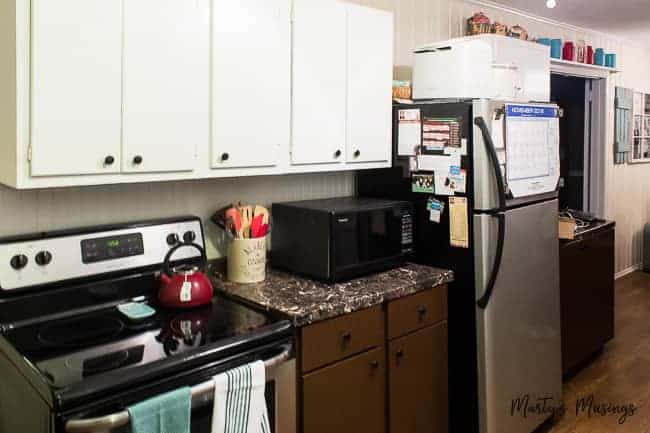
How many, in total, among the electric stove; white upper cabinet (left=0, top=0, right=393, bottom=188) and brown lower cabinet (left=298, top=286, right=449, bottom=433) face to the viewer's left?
0

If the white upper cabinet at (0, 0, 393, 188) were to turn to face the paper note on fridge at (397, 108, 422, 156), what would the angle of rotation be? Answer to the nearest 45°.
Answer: approximately 90° to its left

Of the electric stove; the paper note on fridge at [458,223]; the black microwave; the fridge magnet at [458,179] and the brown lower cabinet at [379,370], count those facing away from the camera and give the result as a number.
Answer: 0

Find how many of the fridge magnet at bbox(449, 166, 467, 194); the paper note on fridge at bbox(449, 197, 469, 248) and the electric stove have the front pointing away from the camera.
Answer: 0

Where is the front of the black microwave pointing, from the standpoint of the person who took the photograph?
facing the viewer and to the right of the viewer

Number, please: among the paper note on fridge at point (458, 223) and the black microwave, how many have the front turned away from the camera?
0

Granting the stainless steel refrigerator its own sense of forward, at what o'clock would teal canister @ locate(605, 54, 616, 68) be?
The teal canister is roughly at 8 o'clock from the stainless steel refrigerator.

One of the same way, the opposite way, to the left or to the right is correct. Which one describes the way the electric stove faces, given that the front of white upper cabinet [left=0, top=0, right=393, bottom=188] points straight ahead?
the same way

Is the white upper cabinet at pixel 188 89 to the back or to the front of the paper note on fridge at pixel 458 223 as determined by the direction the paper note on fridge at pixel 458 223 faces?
to the front

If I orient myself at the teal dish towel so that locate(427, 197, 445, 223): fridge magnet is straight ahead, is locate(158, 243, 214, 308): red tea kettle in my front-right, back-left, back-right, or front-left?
front-left

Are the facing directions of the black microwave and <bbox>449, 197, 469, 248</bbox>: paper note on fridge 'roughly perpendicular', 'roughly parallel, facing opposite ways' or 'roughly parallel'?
roughly perpendicular

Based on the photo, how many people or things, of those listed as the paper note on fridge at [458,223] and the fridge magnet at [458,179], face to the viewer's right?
0

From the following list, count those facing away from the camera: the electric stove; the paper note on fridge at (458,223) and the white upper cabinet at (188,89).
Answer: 0
